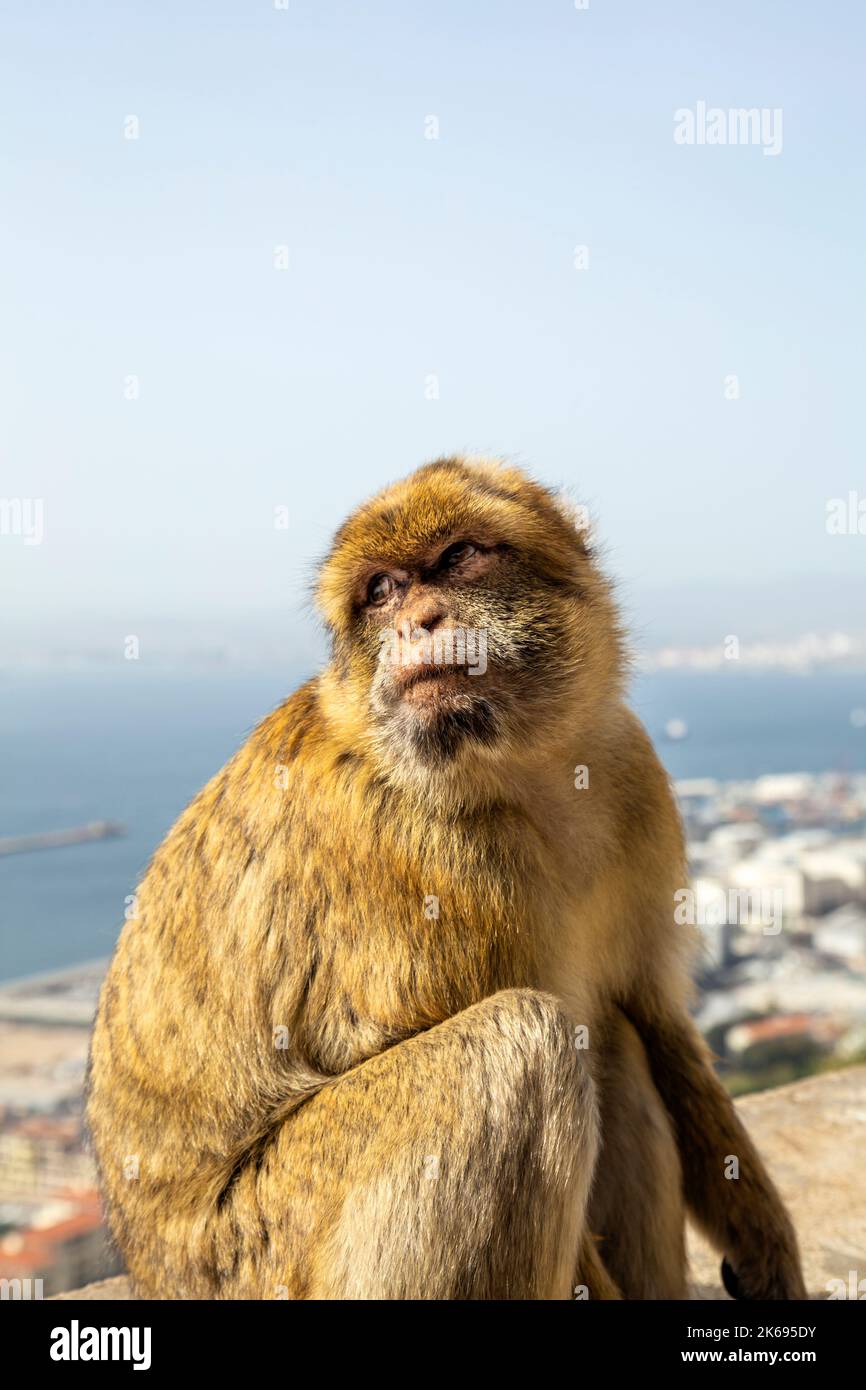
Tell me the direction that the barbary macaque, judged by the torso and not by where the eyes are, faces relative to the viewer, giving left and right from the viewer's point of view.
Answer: facing the viewer and to the right of the viewer
